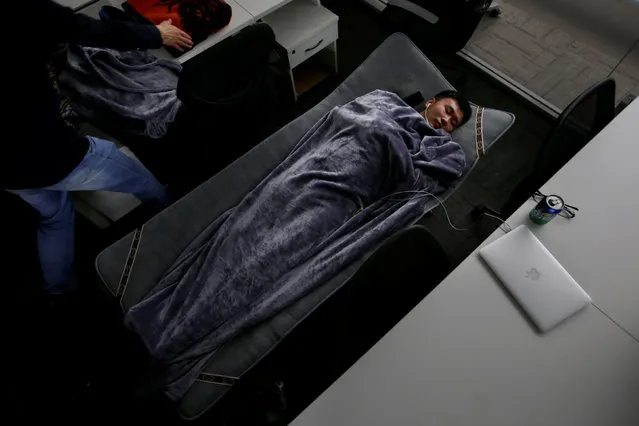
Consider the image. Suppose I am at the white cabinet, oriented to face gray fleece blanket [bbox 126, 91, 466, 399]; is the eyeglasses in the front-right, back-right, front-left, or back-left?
front-left

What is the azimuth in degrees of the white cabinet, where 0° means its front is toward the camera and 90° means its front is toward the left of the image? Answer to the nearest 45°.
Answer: approximately 315°

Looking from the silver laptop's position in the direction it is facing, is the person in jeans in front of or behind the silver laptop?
in front

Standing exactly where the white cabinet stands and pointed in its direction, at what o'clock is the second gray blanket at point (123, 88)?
The second gray blanket is roughly at 3 o'clock from the white cabinet.

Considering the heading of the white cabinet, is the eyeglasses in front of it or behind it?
in front

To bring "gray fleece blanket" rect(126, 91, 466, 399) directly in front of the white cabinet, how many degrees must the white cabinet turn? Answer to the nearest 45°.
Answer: approximately 45° to its right

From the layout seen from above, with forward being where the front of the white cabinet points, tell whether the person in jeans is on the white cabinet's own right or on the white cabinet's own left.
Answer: on the white cabinet's own right

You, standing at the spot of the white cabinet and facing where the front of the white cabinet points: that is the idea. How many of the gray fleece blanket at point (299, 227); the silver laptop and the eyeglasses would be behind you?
0

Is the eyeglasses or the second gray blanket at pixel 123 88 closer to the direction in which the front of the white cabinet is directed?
the eyeglasses

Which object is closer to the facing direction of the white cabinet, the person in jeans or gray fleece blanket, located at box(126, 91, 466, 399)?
the gray fleece blanket

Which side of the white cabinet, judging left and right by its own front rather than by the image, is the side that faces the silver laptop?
front

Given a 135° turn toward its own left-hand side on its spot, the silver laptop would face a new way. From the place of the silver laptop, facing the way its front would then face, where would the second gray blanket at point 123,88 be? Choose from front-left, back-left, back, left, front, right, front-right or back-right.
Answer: back
